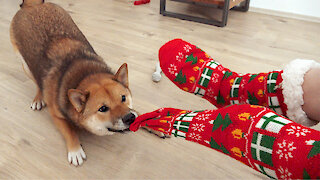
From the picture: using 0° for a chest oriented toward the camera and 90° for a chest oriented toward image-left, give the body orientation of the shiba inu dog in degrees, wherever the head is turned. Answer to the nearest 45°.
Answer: approximately 315°
